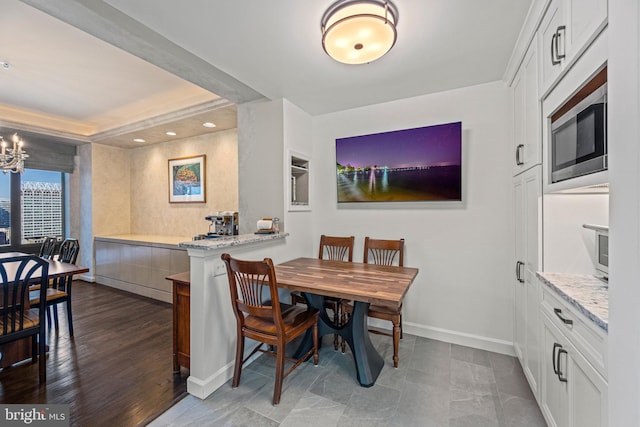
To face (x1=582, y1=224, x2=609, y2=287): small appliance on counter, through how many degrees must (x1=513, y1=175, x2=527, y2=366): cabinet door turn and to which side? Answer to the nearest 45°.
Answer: approximately 135° to its left

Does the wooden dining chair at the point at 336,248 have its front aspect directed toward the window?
no

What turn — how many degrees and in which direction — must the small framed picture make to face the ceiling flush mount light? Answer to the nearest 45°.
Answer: approximately 45° to its left

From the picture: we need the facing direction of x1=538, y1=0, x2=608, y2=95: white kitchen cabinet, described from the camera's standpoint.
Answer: facing to the left of the viewer

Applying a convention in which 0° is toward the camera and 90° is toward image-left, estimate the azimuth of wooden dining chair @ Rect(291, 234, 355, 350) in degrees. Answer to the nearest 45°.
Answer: approximately 45°

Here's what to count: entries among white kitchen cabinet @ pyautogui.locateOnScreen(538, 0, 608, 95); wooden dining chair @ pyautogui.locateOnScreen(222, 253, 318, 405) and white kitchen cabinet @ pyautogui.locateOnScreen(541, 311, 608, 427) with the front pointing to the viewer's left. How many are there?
2

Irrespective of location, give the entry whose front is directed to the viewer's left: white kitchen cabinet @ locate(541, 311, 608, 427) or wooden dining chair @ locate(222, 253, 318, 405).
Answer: the white kitchen cabinet

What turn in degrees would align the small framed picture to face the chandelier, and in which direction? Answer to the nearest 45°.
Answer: approximately 45° to its right

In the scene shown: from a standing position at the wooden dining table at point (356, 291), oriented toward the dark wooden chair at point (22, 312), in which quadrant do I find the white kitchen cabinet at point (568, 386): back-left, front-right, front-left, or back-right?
back-left

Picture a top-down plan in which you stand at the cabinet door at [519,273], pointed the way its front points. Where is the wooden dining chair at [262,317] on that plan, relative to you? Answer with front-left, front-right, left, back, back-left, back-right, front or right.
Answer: front-left

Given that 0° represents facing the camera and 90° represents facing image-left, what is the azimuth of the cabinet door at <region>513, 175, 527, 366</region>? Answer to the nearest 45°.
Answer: approximately 90°

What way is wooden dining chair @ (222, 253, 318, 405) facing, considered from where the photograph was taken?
facing away from the viewer and to the right of the viewer

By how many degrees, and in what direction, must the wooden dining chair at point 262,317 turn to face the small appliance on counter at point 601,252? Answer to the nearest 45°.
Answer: approximately 90° to its right

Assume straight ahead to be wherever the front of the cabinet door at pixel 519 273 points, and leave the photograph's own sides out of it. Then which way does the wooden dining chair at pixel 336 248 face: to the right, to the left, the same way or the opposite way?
to the left

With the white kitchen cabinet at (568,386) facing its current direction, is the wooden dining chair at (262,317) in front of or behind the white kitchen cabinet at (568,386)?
in front
